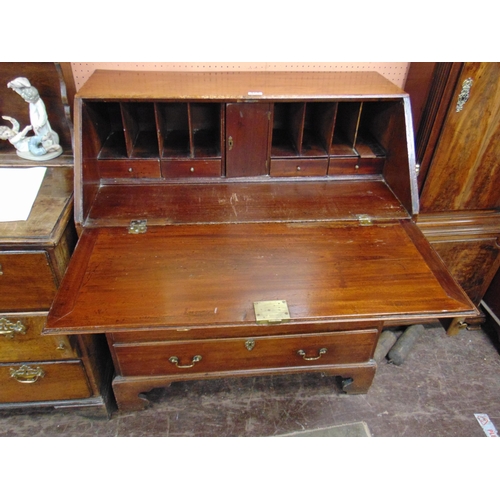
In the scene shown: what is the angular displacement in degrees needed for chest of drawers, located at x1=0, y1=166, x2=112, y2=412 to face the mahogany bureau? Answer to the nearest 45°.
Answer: approximately 90° to its left

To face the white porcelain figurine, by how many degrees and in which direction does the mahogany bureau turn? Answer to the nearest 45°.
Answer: approximately 90° to its right

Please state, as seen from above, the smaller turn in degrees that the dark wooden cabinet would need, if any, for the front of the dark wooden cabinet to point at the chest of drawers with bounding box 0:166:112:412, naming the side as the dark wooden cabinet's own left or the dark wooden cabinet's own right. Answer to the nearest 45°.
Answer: approximately 45° to the dark wooden cabinet's own right

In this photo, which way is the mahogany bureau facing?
toward the camera

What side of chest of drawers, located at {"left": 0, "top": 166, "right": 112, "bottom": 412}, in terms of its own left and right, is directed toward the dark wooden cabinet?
left

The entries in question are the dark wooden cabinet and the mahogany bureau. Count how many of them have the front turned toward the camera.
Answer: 2

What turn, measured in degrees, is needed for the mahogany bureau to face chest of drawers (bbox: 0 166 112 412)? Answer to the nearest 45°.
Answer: approximately 90° to its right

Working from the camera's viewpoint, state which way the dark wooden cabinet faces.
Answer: facing the viewer

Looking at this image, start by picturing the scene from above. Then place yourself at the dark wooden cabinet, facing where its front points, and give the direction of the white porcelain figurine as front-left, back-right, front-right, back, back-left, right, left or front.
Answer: front-right

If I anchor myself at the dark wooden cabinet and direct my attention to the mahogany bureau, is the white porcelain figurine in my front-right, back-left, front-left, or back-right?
front-right
